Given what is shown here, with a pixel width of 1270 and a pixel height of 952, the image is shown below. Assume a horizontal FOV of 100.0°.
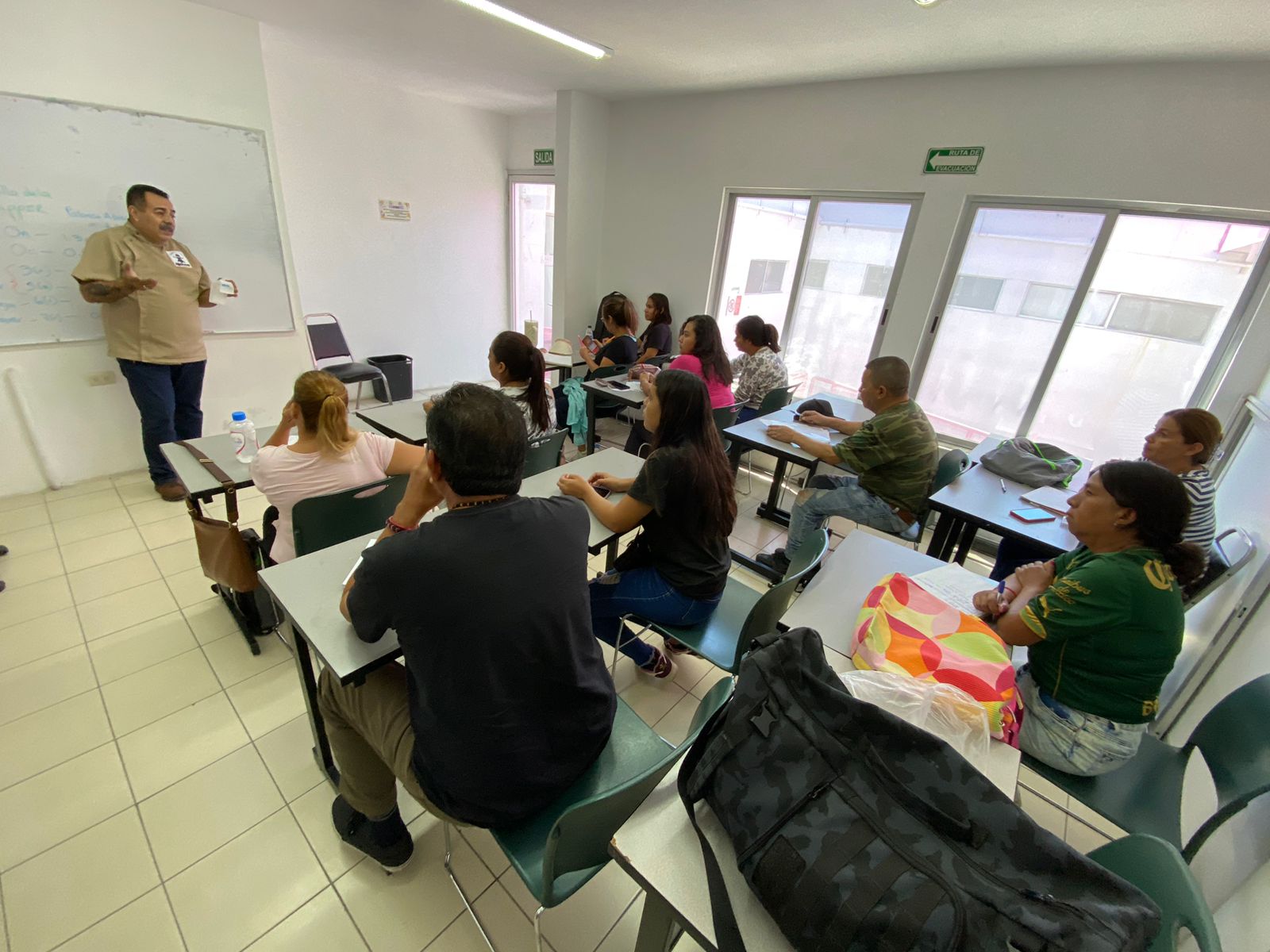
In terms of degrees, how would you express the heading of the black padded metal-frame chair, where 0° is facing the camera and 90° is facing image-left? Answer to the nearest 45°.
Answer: approximately 315°

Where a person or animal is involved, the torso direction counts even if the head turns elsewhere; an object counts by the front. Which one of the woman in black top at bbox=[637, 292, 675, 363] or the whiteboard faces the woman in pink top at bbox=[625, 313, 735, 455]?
the whiteboard

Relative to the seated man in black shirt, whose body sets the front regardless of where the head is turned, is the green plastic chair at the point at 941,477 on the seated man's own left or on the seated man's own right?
on the seated man's own right

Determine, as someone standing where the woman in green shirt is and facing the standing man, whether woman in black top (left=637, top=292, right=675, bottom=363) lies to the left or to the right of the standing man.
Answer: right

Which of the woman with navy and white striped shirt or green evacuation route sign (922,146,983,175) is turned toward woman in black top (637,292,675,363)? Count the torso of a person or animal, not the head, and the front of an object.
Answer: the woman with navy and white striped shirt

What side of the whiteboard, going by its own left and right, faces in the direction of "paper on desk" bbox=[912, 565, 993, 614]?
front

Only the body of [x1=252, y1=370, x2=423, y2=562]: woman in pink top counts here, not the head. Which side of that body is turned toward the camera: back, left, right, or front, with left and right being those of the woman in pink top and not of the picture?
back

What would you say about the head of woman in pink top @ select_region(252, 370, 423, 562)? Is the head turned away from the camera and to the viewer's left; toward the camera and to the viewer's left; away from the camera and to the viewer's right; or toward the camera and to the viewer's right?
away from the camera and to the viewer's left

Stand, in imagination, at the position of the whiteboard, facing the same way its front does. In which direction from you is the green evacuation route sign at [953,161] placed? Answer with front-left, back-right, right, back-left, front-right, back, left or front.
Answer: front

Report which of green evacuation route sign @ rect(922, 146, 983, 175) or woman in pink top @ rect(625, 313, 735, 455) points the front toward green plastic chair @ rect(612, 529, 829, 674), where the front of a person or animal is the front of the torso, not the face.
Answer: the green evacuation route sign

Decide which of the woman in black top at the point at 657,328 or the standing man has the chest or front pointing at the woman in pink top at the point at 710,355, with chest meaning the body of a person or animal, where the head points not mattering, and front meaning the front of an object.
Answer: the standing man

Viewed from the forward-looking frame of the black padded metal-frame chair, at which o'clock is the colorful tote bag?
The colorful tote bag is roughly at 1 o'clock from the black padded metal-frame chair.

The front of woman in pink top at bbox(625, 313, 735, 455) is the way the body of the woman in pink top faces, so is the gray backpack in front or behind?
behind

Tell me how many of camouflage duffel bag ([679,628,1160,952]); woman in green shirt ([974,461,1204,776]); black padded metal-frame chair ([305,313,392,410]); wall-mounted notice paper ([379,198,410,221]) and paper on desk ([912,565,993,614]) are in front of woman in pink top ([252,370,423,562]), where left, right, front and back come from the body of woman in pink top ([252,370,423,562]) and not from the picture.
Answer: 2

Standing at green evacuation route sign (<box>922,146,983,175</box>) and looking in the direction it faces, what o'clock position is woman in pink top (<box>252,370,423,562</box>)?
The woman in pink top is roughly at 1 o'clock from the green evacuation route sign.

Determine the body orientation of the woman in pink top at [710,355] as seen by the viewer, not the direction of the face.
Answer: to the viewer's left

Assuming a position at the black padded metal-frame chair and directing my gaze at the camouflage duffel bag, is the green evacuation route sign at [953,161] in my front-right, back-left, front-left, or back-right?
front-left

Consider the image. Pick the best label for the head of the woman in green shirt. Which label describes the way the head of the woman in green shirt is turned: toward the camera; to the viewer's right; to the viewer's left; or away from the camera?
to the viewer's left

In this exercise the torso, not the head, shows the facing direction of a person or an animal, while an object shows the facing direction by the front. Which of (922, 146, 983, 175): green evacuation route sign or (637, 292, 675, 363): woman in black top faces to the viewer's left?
the woman in black top
